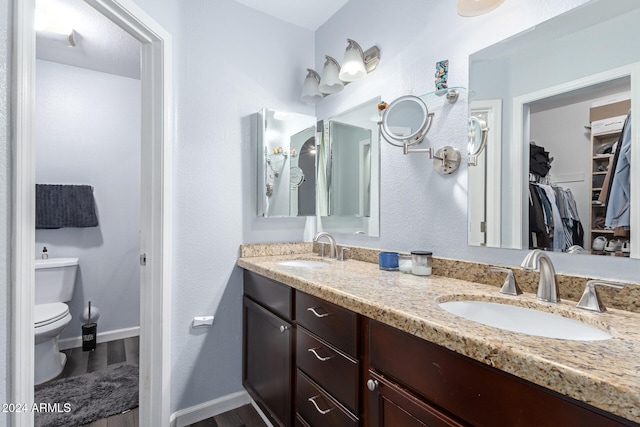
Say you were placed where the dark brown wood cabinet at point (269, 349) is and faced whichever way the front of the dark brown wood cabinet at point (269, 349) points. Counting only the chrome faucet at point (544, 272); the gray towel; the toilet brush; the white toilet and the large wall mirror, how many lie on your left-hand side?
2

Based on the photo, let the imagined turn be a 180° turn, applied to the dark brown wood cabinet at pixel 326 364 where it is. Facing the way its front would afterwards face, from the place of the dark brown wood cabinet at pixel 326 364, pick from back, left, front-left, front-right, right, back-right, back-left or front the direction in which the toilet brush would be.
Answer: left

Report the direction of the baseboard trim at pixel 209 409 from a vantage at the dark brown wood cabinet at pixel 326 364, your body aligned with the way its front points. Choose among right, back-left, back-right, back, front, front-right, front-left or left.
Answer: right

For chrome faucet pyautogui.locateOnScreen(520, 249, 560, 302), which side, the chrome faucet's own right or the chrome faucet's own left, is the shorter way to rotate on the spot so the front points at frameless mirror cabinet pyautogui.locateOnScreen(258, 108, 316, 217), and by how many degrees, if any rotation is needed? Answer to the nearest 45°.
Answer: approximately 45° to the chrome faucet's own right

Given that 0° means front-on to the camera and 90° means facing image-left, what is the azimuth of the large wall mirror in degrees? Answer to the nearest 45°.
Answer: approximately 45°

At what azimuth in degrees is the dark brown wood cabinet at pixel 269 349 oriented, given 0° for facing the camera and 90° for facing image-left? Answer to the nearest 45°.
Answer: approximately 45°

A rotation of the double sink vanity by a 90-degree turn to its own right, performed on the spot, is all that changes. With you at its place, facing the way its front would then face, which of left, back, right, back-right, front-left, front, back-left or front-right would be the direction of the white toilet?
front-left

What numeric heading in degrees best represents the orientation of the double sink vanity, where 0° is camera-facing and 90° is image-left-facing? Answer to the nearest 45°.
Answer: approximately 45°

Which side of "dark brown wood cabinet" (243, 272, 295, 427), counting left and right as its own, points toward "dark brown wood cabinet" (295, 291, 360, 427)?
left
